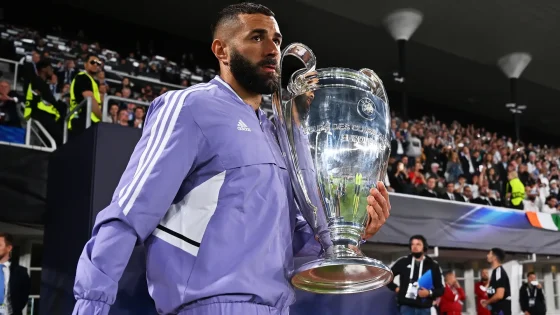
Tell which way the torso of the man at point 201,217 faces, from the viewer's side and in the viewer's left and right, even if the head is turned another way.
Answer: facing the viewer and to the right of the viewer

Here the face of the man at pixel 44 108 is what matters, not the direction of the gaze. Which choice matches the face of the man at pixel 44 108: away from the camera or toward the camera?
toward the camera

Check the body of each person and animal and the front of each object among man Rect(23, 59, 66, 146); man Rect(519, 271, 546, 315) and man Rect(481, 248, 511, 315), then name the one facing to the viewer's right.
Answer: man Rect(23, 59, 66, 146)

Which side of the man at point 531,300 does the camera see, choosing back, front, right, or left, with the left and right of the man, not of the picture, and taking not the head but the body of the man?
front

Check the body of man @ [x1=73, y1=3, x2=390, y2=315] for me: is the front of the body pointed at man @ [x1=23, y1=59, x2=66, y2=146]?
no

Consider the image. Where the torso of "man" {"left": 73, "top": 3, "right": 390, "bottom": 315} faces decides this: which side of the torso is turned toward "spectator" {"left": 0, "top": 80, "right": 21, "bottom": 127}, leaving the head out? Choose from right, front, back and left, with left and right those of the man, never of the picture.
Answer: back
